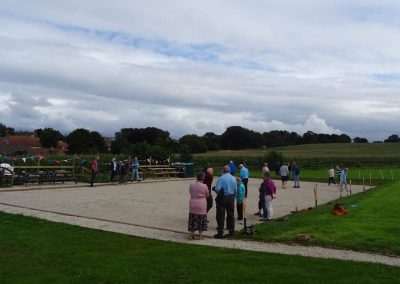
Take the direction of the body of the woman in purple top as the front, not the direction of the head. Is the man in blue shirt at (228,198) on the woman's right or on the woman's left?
on the woman's left

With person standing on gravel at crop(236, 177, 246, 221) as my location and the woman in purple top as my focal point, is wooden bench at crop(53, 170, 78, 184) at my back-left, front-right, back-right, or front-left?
back-left

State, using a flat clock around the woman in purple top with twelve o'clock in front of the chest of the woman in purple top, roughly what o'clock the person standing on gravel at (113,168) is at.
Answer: The person standing on gravel is roughly at 2 o'clock from the woman in purple top.

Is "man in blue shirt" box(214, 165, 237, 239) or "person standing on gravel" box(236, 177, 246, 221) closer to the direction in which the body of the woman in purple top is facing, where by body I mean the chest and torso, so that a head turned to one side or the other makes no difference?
the person standing on gravel

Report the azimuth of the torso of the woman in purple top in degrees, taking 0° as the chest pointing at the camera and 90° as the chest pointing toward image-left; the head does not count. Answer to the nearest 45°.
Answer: approximately 90°

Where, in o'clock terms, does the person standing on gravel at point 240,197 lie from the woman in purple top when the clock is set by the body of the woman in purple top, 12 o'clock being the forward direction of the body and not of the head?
The person standing on gravel is roughly at 12 o'clock from the woman in purple top.

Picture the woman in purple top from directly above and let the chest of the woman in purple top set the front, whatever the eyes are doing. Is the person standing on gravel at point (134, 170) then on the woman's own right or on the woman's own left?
on the woman's own right

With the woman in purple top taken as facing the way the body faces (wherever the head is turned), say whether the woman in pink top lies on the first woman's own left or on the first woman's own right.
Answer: on the first woman's own left

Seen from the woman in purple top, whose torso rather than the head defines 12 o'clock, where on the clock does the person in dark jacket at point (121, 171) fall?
The person in dark jacket is roughly at 2 o'clock from the woman in purple top.

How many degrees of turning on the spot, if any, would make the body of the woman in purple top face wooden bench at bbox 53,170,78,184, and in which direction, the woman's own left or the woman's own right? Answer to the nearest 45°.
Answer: approximately 45° to the woman's own right
